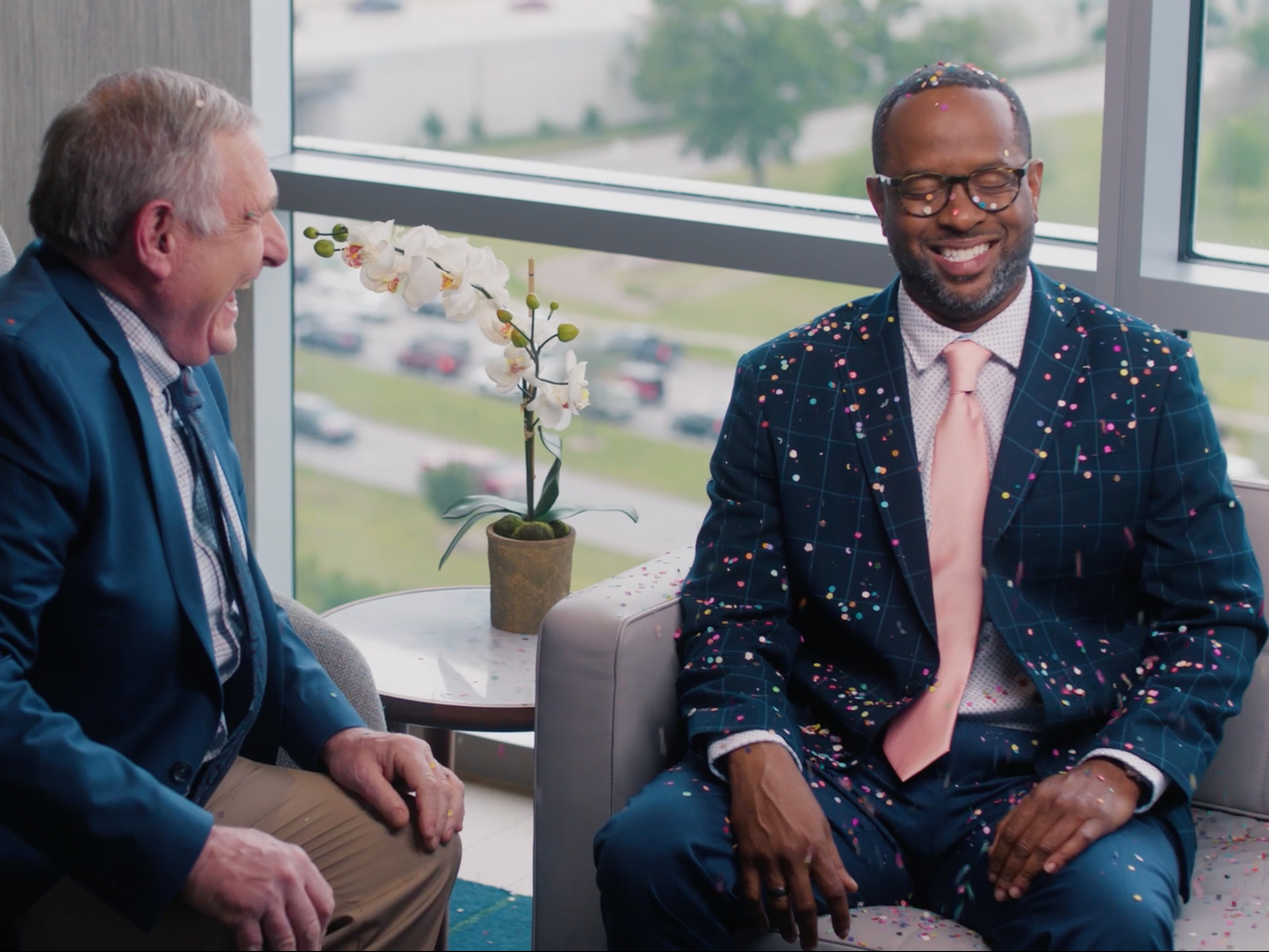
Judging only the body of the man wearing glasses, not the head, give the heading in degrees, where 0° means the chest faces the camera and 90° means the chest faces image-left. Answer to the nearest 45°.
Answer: approximately 0°

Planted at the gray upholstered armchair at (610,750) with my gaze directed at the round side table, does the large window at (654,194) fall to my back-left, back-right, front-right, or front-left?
front-right

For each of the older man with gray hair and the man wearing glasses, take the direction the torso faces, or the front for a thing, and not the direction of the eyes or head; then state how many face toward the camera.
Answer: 1

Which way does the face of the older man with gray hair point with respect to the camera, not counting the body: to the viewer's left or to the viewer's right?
to the viewer's right

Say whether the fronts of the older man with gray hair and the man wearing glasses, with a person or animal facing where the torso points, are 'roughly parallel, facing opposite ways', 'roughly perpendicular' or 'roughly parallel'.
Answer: roughly perpendicular

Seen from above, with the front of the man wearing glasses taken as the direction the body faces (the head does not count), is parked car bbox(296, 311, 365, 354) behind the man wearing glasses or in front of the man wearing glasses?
behind

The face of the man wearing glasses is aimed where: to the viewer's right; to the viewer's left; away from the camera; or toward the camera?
toward the camera

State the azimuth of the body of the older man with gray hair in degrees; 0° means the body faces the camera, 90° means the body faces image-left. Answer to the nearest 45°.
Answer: approximately 270°
